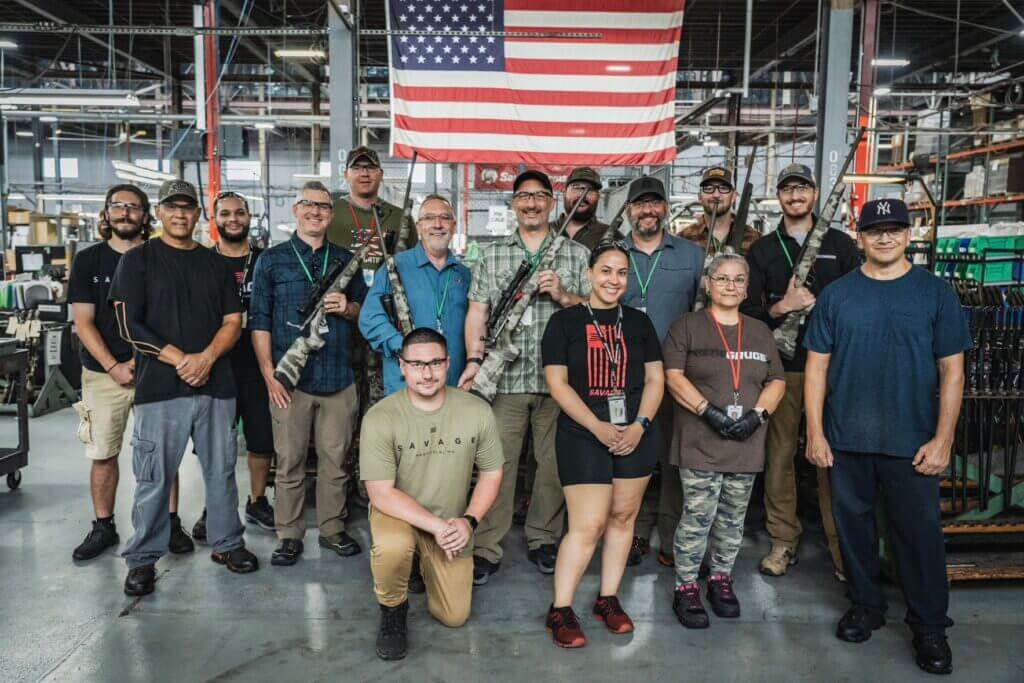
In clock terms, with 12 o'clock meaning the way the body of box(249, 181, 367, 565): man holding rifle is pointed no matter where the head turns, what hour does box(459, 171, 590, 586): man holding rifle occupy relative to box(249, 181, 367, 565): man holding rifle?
box(459, 171, 590, 586): man holding rifle is roughly at 10 o'clock from box(249, 181, 367, 565): man holding rifle.

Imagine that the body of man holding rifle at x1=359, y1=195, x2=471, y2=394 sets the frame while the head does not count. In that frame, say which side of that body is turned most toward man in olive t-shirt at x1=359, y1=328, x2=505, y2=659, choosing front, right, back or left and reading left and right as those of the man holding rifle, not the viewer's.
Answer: front

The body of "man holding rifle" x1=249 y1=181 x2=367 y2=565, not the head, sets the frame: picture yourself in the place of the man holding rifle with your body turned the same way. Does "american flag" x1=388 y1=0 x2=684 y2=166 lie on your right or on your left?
on your left

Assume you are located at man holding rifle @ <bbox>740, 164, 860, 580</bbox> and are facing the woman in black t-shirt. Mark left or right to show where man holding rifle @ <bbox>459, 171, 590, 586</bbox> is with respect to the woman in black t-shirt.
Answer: right

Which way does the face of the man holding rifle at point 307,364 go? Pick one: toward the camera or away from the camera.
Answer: toward the camera

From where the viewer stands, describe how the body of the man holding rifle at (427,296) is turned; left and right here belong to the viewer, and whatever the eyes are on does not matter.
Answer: facing the viewer

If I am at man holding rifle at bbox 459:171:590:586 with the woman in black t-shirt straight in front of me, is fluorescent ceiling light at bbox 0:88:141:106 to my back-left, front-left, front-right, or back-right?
back-right

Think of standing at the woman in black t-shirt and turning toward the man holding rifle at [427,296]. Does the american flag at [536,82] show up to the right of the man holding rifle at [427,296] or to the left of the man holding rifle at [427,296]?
right

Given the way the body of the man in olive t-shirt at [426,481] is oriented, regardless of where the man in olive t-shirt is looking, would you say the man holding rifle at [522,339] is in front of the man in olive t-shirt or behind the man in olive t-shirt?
behind

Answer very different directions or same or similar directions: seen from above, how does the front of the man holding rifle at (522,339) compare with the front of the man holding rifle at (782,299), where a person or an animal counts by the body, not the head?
same or similar directions

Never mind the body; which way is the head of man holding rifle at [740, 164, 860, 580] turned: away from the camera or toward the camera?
toward the camera

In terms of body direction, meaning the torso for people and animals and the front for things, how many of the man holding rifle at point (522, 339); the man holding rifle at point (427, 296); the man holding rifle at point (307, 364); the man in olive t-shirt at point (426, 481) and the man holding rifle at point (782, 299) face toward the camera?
5

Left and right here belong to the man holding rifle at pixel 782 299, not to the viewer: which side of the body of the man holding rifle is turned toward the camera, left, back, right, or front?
front

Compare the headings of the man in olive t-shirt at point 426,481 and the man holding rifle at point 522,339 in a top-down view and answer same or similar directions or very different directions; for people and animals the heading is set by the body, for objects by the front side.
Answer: same or similar directions

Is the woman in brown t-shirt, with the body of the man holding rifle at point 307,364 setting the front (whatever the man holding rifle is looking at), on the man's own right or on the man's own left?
on the man's own left

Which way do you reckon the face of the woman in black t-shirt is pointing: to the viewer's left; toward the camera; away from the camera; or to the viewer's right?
toward the camera
